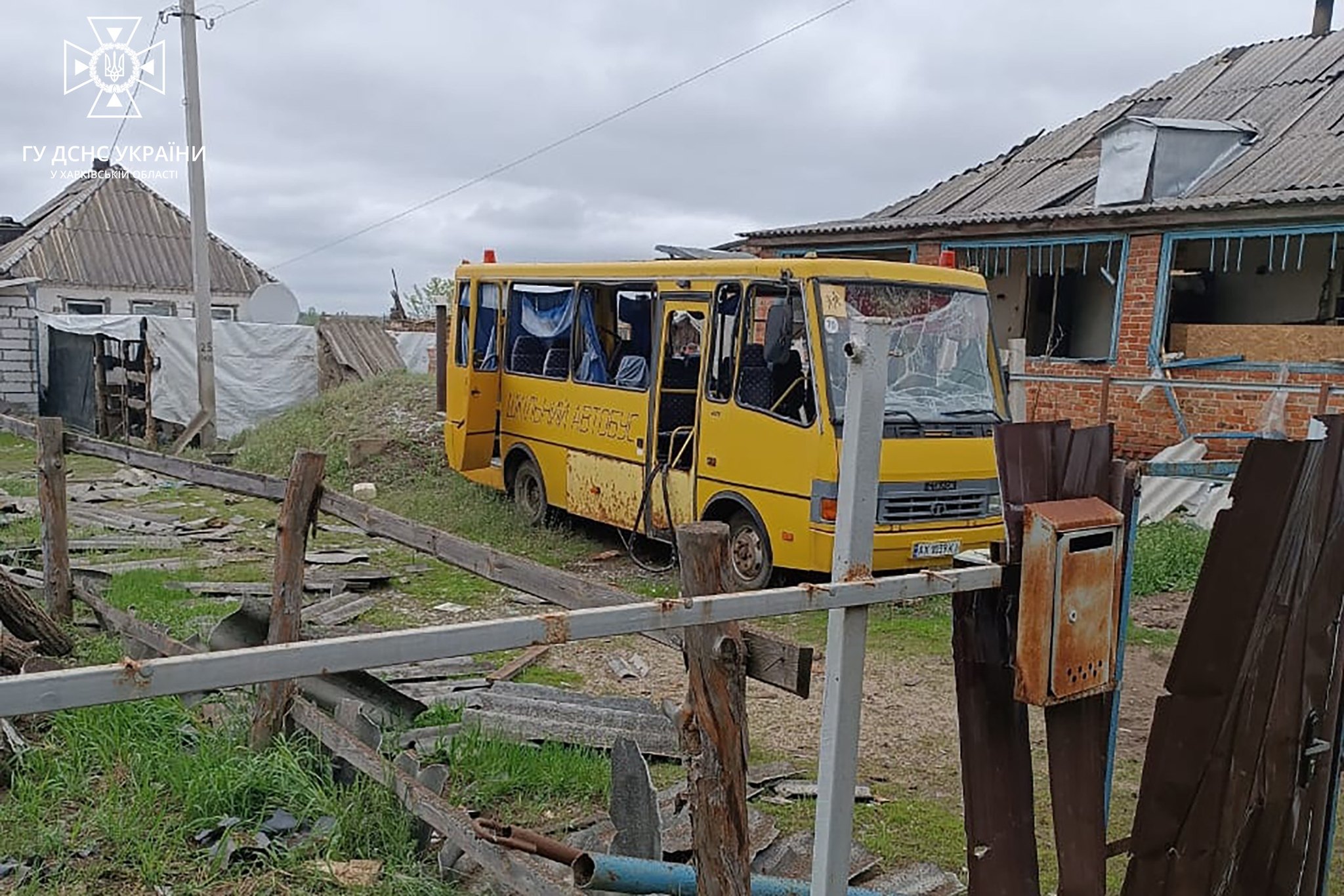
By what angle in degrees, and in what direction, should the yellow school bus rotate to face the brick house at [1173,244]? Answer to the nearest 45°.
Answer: approximately 90° to its left

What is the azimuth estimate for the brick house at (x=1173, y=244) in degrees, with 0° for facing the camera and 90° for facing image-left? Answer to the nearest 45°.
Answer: approximately 45°

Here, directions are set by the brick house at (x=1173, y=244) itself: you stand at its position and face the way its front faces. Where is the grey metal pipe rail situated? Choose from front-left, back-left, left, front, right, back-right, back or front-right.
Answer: front-left

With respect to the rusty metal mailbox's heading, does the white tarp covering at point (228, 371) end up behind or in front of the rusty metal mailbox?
behind

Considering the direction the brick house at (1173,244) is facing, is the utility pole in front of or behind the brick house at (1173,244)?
in front

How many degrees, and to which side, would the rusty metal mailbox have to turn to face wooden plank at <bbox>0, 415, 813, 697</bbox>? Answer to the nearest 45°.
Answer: approximately 180°

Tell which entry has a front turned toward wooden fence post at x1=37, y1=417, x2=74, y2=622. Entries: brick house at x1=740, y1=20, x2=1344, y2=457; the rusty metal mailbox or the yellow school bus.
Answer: the brick house

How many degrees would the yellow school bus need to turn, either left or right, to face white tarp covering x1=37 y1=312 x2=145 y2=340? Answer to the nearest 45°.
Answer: approximately 180°

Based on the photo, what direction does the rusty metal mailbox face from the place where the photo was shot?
facing the viewer and to the right of the viewer

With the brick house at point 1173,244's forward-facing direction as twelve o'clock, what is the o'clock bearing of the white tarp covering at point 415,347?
The white tarp covering is roughly at 2 o'clock from the brick house.

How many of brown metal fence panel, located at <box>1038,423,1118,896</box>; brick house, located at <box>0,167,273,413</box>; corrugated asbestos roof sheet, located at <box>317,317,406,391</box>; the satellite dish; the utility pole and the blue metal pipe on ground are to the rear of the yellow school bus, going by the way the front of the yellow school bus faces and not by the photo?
4

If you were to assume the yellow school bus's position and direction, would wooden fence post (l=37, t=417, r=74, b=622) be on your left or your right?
on your right

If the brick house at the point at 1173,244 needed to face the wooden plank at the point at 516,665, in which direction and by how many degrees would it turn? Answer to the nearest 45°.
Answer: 0° — it already faces it

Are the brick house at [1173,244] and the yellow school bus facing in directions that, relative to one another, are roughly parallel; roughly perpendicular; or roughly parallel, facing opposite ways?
roughly perpendicular

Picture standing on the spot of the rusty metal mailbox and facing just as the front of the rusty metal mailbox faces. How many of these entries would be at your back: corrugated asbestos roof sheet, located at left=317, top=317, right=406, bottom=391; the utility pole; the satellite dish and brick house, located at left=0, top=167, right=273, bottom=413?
4

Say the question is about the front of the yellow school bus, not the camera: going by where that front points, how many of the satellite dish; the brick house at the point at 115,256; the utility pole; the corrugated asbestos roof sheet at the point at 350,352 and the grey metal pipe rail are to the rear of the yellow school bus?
4

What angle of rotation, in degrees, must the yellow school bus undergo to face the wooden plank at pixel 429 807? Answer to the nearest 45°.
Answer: approximately 45° to its right

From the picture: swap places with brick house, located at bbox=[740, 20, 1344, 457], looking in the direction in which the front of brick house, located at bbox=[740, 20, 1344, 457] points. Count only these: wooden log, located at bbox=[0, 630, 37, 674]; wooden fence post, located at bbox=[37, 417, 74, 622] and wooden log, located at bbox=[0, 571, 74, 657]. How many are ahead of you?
3

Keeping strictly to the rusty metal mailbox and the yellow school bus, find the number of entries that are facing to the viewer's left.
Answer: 0

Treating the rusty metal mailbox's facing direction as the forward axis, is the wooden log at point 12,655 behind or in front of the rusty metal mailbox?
behind
